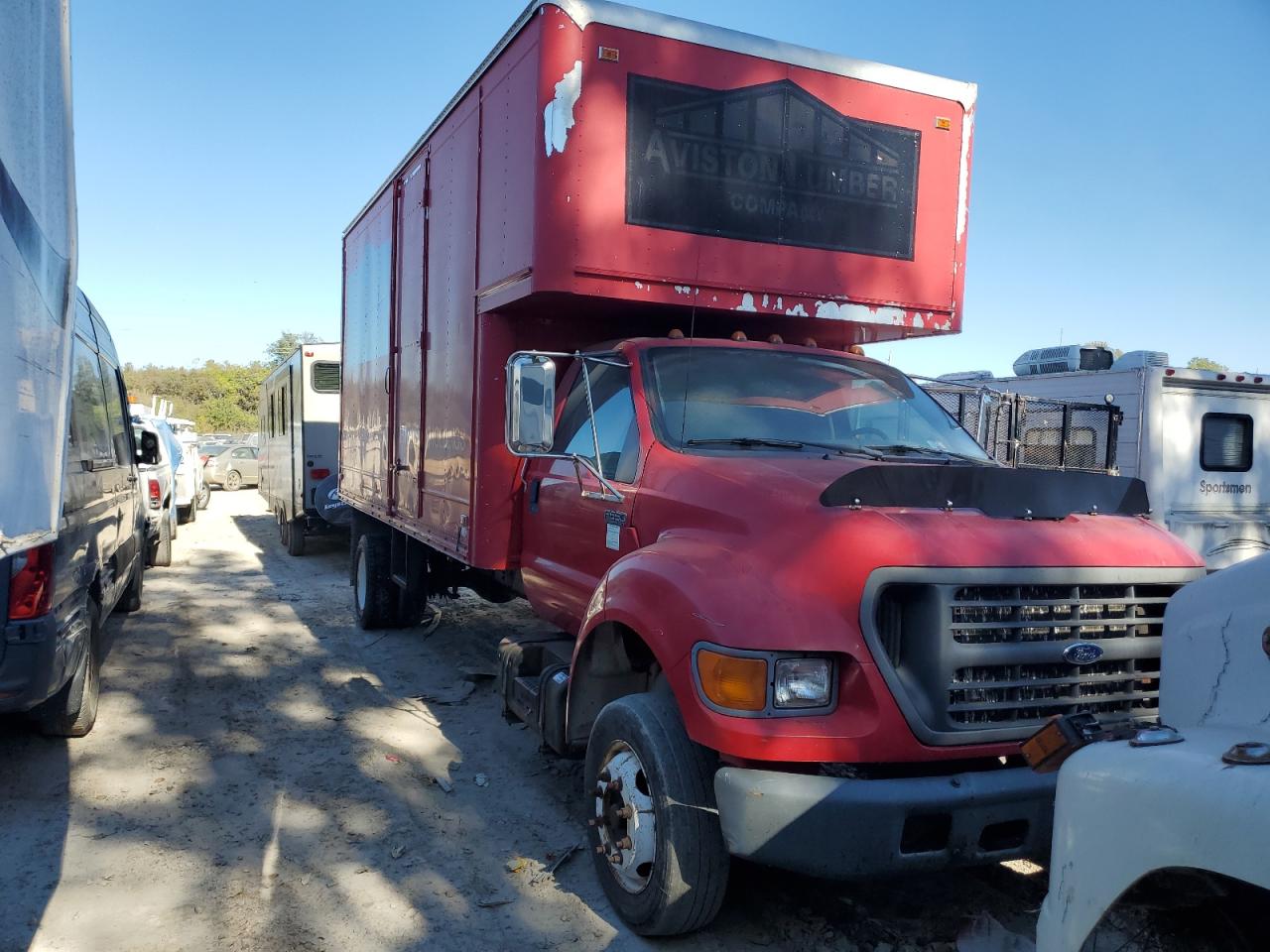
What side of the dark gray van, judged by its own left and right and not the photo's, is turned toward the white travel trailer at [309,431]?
front

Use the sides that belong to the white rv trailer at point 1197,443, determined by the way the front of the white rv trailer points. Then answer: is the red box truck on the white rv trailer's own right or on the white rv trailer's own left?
on the white rv trailer's own left

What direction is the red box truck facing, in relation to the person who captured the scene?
facing the viewer and to the right of the viewer

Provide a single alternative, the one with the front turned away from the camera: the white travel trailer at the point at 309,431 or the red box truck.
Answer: the white travel trailer

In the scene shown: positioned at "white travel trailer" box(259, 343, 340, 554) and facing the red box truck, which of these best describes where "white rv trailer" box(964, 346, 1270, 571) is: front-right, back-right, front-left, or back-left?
front-left

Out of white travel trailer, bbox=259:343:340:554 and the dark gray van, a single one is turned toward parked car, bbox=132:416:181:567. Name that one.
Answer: the dark gray van

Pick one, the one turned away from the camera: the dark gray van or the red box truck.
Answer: the dark gray van

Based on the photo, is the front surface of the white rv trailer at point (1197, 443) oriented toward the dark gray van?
no

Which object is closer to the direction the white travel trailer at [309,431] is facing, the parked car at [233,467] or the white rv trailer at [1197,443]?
the parked car

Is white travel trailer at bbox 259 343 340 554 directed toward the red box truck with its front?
no

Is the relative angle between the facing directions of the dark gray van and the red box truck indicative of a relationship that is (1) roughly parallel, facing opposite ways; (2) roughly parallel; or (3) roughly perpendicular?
roughly parallel, facing opposite ways

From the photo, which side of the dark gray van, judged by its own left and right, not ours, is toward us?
back

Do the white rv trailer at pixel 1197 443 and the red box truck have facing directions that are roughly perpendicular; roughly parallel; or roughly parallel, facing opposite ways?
roughly parallel, facing opposite ways

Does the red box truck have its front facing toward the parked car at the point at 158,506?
no

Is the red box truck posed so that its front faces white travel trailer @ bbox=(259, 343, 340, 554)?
no

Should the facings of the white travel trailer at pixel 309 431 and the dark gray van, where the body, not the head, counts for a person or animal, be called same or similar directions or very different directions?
same or similar directions

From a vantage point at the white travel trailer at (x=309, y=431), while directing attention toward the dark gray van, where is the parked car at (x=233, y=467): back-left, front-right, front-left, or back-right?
back-right

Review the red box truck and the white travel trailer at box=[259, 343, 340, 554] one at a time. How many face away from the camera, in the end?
1
